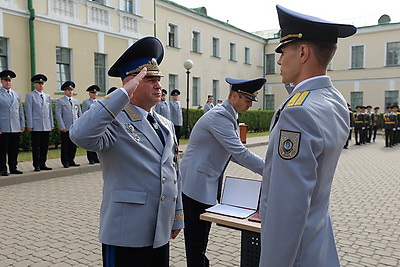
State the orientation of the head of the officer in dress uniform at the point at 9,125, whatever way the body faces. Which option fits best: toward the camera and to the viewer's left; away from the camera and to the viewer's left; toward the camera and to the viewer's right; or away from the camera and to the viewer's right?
toward the camera and to the viewer's right

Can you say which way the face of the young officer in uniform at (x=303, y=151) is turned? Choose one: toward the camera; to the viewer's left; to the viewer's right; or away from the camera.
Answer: to the viewer's left

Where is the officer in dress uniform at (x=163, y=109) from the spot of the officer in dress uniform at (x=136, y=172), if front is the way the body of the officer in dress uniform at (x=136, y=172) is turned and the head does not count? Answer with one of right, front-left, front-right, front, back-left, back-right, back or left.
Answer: back-left

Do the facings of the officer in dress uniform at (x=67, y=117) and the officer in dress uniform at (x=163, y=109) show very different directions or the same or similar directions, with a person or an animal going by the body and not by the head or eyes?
same or similar directions

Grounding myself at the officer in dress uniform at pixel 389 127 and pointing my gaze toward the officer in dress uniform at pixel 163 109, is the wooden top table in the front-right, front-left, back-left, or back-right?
front-left

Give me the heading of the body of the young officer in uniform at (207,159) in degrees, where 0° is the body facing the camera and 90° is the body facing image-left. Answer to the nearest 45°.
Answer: approximately 270°

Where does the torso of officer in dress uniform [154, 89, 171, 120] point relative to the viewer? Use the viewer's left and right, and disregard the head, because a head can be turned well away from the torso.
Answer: facing the viewer and to the right of the viewer

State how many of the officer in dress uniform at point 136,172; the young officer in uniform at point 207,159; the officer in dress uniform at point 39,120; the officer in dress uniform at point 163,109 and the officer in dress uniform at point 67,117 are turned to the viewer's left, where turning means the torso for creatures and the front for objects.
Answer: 0

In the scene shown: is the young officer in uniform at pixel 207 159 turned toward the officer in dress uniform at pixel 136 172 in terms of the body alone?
no

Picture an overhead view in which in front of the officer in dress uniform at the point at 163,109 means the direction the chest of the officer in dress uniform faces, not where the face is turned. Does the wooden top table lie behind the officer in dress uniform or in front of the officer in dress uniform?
in front

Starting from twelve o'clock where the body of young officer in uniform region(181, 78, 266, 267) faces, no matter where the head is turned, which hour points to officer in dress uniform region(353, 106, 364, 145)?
The officer in dress uniform is roughly at 10 o'clock from the young officer in uniform.

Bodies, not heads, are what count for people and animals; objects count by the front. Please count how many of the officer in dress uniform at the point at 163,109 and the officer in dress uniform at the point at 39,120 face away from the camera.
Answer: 0

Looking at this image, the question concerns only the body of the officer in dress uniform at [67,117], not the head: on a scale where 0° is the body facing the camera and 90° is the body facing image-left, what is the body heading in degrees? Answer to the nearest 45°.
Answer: approximately 315°

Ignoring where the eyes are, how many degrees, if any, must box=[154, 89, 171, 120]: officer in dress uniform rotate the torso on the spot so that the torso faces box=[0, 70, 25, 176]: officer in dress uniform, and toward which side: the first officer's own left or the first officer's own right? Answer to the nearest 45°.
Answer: approximately 90° to the first officer's own right

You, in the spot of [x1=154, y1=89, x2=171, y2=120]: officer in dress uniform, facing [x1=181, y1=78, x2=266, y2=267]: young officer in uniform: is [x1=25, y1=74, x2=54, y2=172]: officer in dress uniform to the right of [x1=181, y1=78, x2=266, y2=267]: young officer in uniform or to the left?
right

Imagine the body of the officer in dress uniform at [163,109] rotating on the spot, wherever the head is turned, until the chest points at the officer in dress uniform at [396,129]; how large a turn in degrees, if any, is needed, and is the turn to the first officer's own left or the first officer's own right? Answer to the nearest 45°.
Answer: approximately 45° to the first officer's own left
